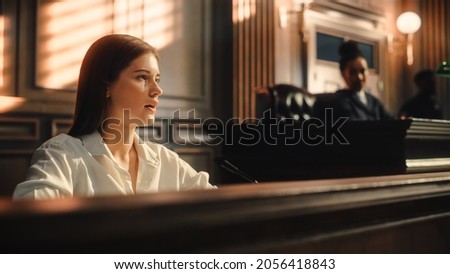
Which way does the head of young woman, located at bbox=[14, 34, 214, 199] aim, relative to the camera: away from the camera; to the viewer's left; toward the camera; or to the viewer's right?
to the viewer's right

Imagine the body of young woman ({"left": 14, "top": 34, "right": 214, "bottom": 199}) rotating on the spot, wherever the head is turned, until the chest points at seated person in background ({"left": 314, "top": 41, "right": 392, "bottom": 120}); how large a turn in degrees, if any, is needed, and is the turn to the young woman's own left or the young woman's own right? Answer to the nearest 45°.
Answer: approximately 90° to the young woman's own left

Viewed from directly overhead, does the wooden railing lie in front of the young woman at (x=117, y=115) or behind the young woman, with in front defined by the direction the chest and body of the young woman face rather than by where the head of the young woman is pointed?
in front

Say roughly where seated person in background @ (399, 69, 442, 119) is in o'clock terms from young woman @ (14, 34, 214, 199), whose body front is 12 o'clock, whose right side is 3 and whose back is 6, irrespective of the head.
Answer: The seated person in background is roughly at 9 o'clock from the young woman.

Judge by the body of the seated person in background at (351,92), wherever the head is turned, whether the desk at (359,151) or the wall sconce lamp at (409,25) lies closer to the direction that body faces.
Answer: the desk

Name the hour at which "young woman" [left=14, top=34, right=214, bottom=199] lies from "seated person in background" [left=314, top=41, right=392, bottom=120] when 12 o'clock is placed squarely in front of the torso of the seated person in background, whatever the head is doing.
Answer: The young woman is roughly at 2 o'clock from the seated person in background.

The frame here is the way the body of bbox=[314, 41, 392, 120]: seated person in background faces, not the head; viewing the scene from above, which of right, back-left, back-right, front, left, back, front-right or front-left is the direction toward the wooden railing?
front-right

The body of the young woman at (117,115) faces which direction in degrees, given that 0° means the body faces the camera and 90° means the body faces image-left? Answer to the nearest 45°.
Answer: approximately 315°

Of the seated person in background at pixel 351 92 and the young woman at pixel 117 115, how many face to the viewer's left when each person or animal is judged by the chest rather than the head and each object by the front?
0
